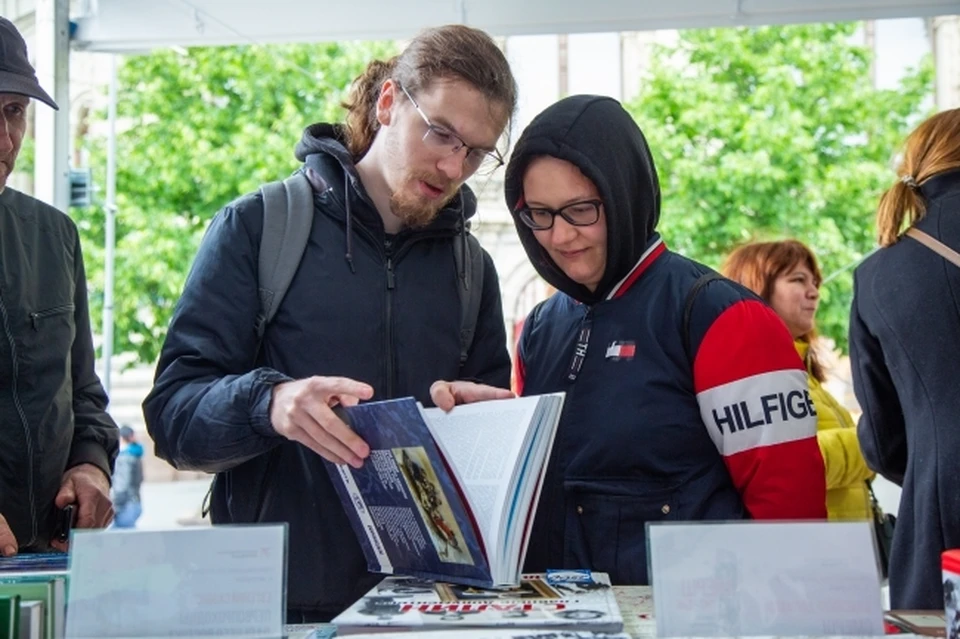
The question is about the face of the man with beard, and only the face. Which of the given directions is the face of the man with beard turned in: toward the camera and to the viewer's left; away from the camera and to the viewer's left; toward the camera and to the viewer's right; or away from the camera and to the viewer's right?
toward the camera and to the viewer's right

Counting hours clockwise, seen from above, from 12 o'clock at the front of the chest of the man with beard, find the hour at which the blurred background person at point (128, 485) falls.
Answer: The blurred background person is roughly at 7 o'clock from the man with beard.

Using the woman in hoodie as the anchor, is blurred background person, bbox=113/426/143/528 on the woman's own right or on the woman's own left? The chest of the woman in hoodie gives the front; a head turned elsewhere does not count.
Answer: on the woman's own right

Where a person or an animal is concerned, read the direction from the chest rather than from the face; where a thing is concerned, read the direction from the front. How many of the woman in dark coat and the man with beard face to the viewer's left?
0

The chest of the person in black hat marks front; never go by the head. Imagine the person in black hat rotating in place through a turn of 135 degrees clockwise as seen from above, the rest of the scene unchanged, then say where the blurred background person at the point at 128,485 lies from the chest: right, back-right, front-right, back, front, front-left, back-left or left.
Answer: right

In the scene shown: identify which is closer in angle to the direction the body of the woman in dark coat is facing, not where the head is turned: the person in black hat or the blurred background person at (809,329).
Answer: the blurred background person

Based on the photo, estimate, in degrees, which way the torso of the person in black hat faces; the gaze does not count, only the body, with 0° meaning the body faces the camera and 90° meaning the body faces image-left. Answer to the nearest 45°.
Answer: approximately 315°

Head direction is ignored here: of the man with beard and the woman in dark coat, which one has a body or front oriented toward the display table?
the man with beard

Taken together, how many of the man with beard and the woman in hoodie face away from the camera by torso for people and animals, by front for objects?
0

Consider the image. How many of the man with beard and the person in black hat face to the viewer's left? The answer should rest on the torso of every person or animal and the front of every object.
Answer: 0

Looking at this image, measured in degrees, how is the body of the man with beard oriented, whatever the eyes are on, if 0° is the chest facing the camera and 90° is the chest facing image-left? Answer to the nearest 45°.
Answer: approximately 315°

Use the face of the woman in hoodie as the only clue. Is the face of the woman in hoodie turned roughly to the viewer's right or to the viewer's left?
to the viewer's left

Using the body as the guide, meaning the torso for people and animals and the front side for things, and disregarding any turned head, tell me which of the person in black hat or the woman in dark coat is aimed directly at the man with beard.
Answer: the person in black hat
